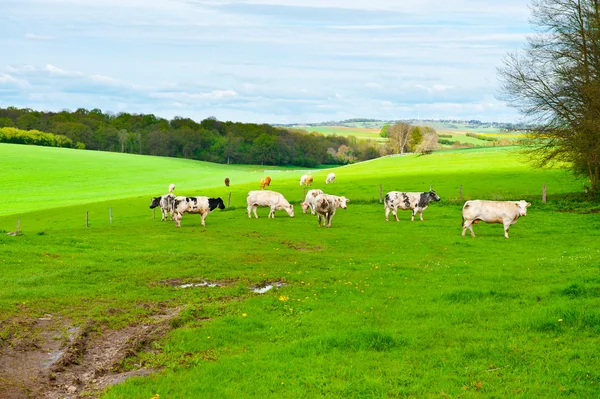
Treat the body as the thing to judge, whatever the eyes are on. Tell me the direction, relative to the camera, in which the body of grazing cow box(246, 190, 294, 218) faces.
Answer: to the viewer's right

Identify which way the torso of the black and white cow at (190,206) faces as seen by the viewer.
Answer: to the viewer's right

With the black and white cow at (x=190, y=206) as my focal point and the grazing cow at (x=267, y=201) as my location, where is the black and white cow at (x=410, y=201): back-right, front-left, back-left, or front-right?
back-left

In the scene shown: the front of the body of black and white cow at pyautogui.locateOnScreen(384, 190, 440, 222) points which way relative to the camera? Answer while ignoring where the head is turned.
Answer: to the viewer's right

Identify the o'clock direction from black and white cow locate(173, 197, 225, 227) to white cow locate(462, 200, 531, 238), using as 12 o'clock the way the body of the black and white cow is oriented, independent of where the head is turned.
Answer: The white cow is roughly at 1 o'clock from the black and white cow.

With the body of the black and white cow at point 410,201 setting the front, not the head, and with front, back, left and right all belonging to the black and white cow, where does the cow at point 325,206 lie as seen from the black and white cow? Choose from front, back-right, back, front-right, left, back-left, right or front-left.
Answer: back-right

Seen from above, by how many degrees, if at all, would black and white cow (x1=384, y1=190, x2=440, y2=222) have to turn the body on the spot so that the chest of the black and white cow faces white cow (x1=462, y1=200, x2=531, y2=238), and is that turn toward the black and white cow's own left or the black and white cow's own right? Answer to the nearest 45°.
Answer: approximately 45° to the black and white cow's own right

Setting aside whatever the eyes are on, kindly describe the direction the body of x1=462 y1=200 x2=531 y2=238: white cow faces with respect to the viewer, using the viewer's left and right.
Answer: facing to the right of the viewer

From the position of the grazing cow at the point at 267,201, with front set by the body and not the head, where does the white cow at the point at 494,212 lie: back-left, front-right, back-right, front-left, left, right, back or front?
front-right

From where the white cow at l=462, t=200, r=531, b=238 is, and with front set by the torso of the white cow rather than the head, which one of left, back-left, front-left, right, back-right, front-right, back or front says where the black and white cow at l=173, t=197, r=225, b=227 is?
back
